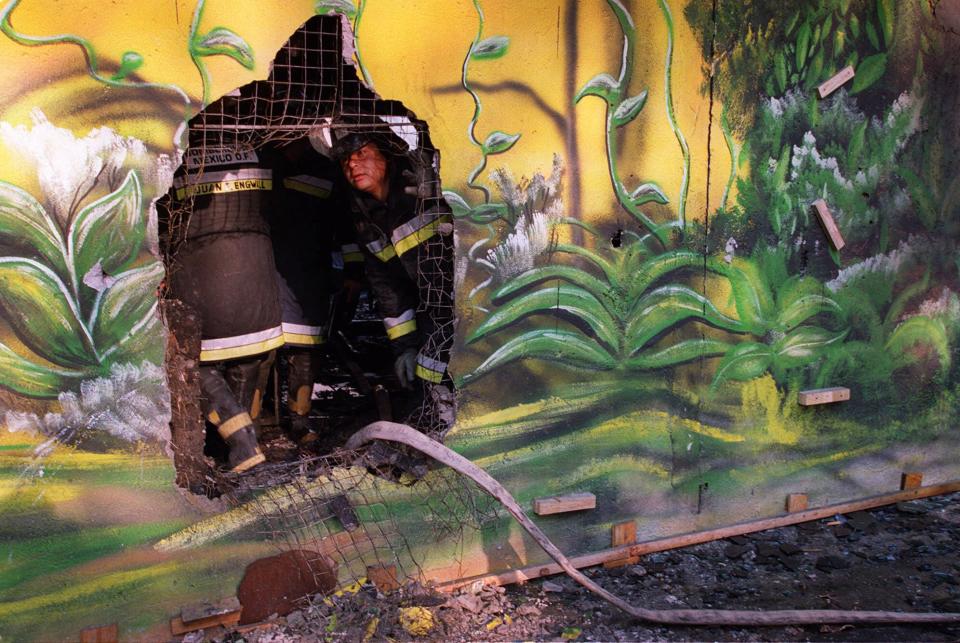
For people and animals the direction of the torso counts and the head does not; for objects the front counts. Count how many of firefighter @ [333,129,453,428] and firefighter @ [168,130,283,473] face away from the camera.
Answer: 1

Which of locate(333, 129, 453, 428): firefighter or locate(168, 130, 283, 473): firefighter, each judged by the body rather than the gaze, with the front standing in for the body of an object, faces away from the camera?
locate(168, 130, 283, 473): firefighter

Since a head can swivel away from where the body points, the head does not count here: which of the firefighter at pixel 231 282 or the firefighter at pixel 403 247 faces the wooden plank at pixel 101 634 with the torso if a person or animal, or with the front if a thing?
the firefighter at pixel 403 247

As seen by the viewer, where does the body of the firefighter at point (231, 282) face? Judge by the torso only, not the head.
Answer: away from the camera

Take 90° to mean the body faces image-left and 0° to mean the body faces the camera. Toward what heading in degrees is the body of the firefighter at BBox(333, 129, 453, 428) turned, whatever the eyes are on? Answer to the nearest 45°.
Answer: approximately 45°

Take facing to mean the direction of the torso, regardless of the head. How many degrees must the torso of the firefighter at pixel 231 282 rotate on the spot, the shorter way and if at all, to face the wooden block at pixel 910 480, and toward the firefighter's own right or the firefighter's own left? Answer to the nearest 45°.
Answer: approximately 90° to the firefighter's own right
